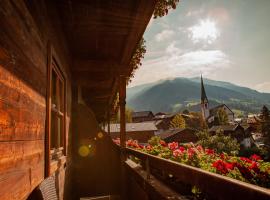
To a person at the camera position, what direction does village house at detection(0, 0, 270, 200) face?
facing to the right of the viewer
